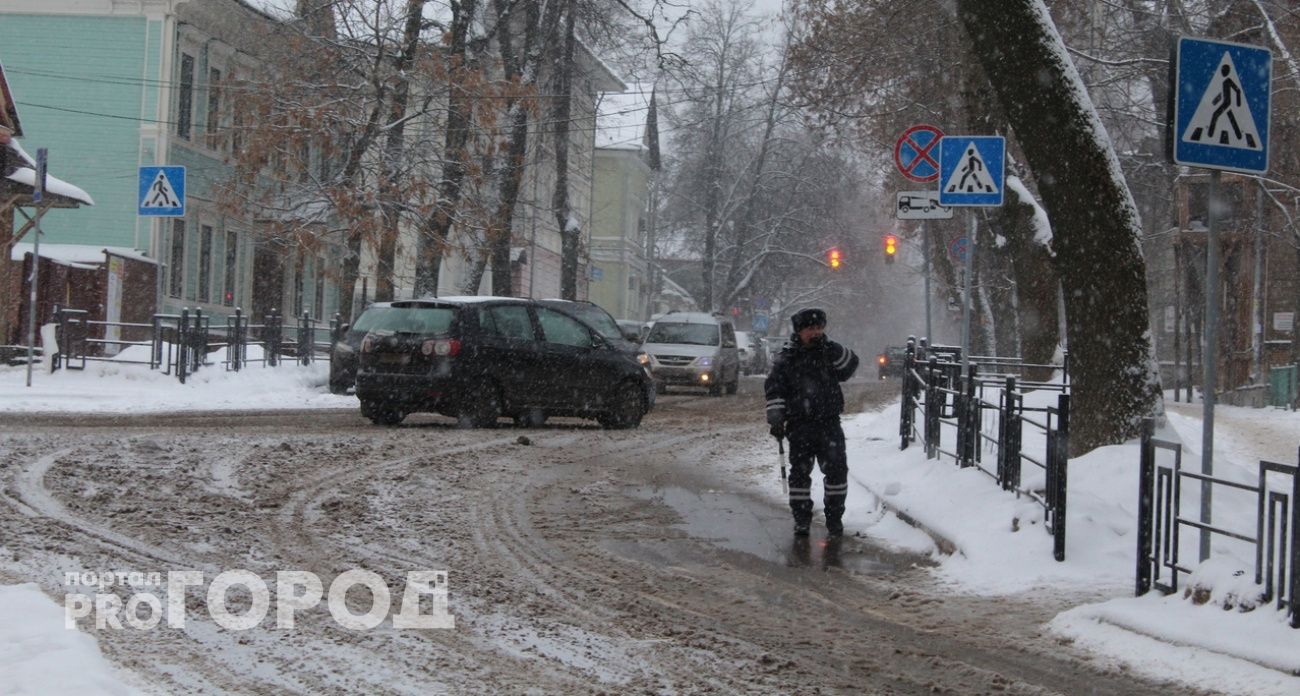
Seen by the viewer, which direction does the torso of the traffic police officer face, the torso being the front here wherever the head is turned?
toward the camera

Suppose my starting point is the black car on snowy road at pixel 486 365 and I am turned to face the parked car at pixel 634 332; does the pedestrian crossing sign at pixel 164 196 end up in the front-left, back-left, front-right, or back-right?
front-left

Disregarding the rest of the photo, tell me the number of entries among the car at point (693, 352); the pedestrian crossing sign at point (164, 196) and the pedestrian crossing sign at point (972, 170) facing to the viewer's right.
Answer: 0

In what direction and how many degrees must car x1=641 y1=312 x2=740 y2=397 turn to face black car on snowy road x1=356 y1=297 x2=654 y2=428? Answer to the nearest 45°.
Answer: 0° — it already faces it

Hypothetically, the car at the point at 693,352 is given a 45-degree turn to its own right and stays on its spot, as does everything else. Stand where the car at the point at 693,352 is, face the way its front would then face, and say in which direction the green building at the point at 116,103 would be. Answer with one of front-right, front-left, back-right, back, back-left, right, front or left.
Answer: front-right

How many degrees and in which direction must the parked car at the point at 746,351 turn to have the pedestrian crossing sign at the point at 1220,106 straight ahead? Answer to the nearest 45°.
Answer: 0° — it already faces it

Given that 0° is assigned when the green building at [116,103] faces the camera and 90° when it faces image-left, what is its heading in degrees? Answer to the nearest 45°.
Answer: approximately 270°

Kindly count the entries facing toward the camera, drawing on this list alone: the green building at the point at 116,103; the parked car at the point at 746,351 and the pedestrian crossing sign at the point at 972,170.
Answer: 2

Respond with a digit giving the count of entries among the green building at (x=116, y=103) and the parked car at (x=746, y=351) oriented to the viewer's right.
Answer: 1

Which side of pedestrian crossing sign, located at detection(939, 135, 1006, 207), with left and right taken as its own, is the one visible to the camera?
front

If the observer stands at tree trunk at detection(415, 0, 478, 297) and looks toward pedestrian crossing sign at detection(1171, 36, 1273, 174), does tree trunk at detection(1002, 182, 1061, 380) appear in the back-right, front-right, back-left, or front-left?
front-left

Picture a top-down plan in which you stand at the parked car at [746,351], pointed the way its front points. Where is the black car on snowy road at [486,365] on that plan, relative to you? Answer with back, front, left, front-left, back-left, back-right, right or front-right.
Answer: front

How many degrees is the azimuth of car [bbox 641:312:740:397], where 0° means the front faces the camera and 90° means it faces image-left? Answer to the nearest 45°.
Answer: approximately 0°
